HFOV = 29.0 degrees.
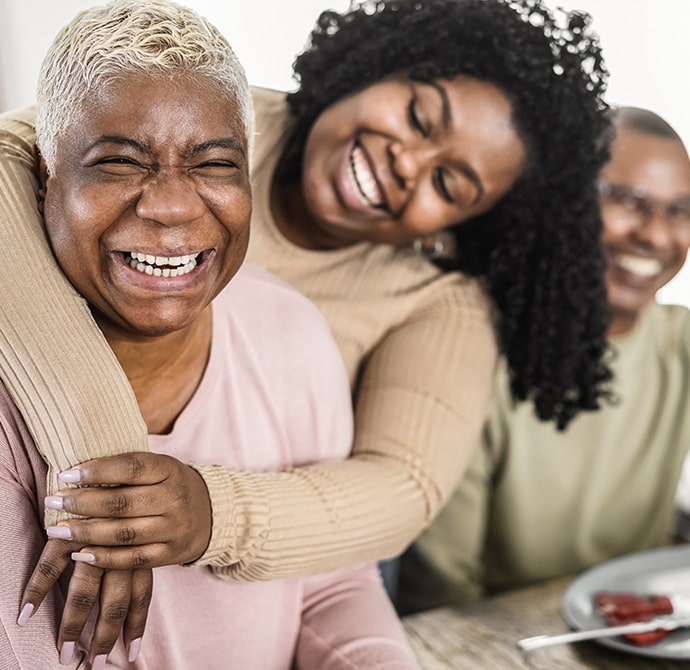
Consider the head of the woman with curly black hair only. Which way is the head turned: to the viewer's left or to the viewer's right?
to the viewer's left

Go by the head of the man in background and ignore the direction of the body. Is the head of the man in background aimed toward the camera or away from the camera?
toward the camera
